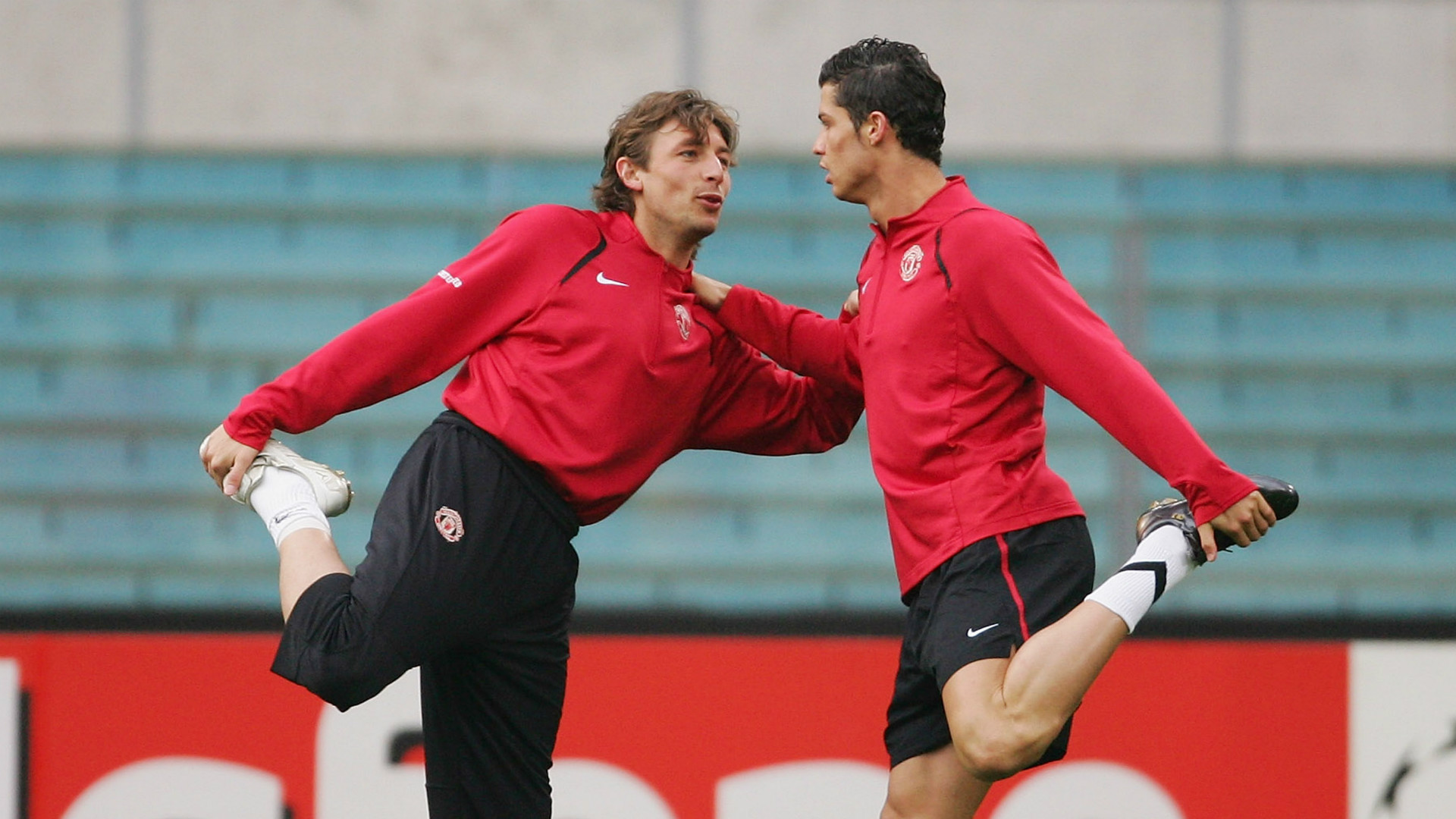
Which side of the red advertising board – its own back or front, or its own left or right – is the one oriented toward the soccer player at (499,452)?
front

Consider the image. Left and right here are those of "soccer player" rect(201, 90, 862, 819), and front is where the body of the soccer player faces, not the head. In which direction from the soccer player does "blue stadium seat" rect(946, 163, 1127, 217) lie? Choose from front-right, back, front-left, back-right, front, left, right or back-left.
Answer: left

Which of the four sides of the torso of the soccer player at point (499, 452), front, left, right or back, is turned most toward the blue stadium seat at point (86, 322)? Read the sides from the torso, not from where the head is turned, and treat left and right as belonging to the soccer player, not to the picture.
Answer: back

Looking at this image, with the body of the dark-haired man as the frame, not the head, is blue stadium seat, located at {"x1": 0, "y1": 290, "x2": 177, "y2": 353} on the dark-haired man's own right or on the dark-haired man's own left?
on the dark-haired man's own right

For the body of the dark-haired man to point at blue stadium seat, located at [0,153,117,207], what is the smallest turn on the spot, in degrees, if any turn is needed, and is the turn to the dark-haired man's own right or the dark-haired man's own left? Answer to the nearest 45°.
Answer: approximately 90° to the dark-haired man's own right

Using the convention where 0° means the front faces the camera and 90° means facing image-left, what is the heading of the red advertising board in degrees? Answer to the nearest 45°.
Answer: approximately 0°

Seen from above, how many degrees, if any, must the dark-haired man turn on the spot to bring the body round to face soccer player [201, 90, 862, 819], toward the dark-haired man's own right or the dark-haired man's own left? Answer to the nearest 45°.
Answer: approximately 45° to the dark-haired man's own right

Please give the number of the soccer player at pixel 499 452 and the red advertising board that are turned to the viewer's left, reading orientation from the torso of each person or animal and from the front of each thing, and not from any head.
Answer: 0

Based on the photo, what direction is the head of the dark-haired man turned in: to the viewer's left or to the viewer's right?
to the viewer's left

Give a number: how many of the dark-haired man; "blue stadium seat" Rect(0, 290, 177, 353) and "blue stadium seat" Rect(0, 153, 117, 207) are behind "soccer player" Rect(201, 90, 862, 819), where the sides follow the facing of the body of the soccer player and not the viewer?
2

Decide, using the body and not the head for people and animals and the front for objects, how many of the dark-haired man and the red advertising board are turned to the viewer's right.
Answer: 0

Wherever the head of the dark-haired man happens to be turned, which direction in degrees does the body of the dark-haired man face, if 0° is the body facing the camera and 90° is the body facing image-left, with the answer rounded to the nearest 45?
approximately 45°

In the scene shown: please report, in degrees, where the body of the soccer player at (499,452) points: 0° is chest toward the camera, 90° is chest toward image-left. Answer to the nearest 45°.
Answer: approximately 315°

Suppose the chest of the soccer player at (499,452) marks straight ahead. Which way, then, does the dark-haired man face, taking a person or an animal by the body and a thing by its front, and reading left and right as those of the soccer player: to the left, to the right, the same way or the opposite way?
to the right
